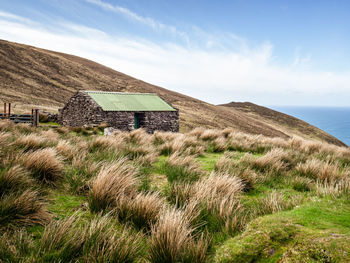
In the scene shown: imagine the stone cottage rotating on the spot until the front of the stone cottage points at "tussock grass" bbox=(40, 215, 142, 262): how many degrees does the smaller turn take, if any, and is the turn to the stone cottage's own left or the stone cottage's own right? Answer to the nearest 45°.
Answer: approximately 45° to the stone cottage's own right

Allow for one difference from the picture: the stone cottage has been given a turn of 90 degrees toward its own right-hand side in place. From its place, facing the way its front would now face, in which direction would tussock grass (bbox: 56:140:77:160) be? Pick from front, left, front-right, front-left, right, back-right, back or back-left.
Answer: front-left

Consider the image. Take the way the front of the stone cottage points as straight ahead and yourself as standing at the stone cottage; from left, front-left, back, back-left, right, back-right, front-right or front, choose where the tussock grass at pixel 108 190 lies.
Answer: front-right

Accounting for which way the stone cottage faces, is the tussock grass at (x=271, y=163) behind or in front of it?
in front

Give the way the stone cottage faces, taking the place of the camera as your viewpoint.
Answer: facing the viewer and to the right of the viewer

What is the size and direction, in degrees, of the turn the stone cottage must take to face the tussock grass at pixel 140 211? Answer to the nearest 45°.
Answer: approximately 45° to its right

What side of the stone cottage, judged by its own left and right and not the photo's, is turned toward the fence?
right

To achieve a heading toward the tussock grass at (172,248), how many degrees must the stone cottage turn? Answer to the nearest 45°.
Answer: approximately 45° to its right

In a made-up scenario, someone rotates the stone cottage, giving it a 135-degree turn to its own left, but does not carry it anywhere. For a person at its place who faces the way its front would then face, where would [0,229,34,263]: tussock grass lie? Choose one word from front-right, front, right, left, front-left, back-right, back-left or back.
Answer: back

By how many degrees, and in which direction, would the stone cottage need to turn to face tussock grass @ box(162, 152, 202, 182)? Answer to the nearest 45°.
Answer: approximately 45° to its right

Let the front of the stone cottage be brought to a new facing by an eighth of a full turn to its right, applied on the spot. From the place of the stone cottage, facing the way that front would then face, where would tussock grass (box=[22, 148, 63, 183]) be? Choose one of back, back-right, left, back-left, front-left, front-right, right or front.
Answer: front

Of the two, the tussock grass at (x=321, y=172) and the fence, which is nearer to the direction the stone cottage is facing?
the tussock grass
